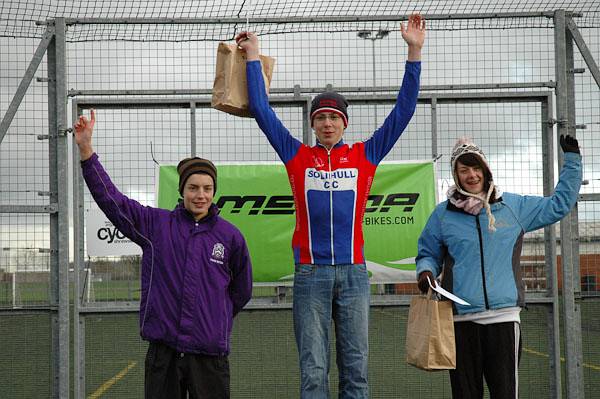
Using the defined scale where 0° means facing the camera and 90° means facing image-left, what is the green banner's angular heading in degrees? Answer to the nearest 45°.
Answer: approximately 0°

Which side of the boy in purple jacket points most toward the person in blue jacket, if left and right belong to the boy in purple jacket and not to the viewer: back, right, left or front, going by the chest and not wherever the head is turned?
left

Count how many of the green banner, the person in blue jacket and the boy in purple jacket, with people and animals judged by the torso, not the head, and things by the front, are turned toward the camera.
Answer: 3

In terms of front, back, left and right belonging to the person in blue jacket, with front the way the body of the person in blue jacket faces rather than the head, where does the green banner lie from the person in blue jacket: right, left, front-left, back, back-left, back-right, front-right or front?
back-right

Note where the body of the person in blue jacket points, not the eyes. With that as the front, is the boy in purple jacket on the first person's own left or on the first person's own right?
on the first person's own right

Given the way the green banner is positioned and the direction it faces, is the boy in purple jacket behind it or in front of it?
in front
